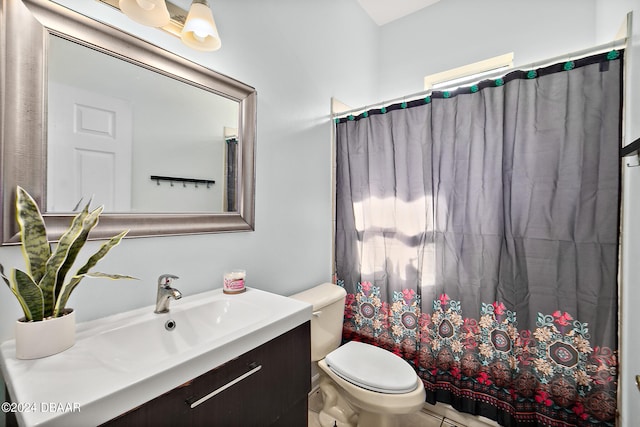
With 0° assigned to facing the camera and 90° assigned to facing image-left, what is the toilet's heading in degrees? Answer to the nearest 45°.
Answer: approximately 315°

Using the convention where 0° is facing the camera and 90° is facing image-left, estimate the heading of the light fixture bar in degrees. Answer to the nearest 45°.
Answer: approximately 315°

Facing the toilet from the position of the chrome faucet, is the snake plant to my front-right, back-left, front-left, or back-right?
back-right

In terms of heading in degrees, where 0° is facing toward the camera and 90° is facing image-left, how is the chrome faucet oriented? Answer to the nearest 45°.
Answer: approximately 315°
